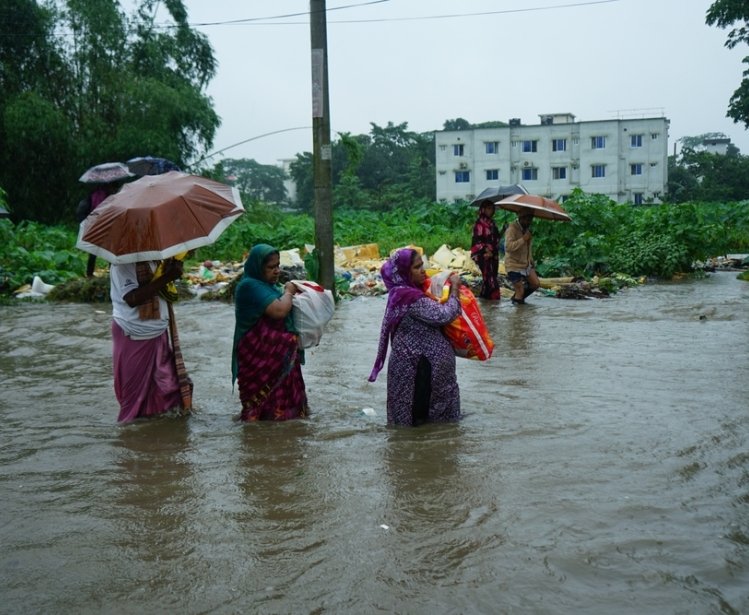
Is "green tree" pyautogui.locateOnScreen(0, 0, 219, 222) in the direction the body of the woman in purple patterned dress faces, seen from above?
no

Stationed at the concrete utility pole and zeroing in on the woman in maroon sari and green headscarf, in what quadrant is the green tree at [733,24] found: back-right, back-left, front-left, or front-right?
back-left

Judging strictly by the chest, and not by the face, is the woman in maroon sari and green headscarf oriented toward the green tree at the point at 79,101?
no

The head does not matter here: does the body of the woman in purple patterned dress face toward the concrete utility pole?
no

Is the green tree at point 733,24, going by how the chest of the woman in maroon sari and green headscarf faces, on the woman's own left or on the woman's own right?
on the woman's own left

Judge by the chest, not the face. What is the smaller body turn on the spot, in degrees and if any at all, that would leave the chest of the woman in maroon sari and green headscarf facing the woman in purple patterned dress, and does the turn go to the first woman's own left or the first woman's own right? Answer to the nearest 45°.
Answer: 0° — they already face them

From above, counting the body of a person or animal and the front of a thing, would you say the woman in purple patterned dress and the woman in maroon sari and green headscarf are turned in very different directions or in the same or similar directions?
same or similar directions

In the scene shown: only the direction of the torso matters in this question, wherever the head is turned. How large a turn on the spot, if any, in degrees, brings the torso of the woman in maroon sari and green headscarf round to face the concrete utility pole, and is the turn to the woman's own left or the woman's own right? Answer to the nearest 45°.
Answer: approximately 90° to the woman's own left

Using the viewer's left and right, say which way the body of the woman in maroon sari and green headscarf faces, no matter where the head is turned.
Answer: facing to the right of the viewer
